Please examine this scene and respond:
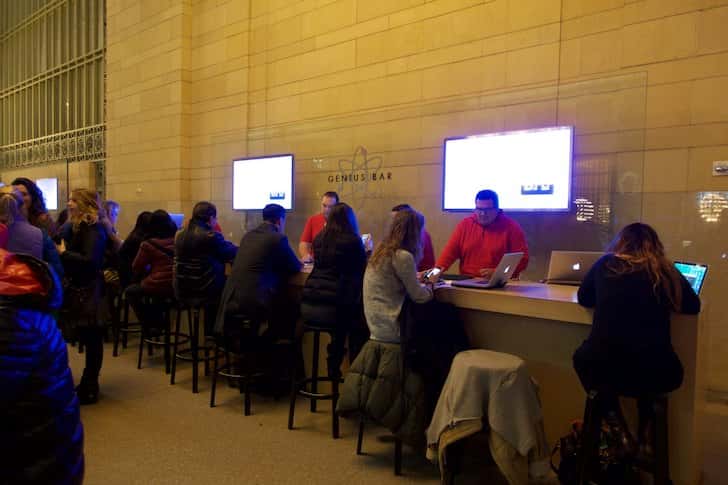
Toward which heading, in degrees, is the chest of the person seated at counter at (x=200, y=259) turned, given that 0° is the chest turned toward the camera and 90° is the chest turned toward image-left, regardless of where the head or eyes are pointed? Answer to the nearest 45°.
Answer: approximately 225°

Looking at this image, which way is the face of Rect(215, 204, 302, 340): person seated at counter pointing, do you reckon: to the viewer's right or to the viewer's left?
to the viewer's right

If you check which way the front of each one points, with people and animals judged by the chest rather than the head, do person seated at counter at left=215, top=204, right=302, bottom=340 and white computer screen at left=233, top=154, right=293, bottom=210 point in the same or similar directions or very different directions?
very different directions

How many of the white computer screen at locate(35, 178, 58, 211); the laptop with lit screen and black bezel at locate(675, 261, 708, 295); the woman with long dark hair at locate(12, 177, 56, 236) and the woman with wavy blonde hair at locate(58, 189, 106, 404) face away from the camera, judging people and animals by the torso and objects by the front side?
0

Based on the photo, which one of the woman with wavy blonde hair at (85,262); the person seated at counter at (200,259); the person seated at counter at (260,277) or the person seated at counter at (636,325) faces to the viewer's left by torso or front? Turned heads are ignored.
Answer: the woman with wavy blonde hair

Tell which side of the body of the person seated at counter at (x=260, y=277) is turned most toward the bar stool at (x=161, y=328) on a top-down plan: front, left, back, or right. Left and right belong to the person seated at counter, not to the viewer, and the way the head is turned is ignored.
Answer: left

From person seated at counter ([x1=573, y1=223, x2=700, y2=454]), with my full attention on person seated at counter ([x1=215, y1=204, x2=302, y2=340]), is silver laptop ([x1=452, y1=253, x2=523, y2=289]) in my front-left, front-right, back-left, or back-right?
front-right

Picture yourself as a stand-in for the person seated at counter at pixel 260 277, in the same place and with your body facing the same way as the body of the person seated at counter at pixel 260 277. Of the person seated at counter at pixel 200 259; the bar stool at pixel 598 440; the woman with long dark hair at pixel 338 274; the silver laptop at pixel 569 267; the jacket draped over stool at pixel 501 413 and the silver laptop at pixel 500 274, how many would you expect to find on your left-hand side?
1

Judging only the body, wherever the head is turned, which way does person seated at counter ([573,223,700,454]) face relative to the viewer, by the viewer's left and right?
facing away from the viewer

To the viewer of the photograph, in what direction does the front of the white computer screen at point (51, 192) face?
facing the viewer and to the left of the viewer

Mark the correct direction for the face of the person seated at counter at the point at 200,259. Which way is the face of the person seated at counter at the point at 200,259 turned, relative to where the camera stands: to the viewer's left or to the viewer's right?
to the viewer's right

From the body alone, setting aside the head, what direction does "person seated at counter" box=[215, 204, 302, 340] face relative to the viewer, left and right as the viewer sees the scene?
facing away from the viewer and to the right of the viewer

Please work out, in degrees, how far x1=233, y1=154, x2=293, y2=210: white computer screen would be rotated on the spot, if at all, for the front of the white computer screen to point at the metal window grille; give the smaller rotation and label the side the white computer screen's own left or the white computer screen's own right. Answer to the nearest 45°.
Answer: approximately 90° to the white computer screen's own right
